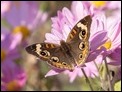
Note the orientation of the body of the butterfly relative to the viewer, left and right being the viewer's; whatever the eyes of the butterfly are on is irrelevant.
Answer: facing away from the viewer and to the left of the viewer

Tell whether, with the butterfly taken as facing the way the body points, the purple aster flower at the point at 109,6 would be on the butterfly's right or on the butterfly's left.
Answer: on the butterfly's right
